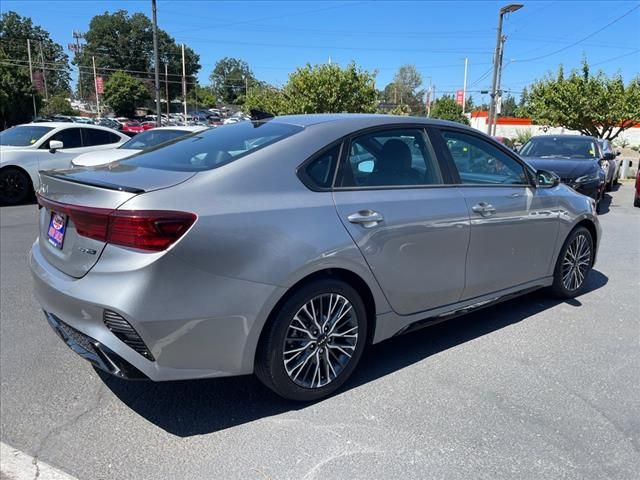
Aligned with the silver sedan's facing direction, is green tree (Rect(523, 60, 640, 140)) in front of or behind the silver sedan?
in front

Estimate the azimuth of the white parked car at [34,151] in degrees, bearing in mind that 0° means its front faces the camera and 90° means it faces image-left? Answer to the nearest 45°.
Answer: approximately 45°

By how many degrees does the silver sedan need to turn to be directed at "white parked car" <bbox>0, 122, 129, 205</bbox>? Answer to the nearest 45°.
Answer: approximately 90° to its left

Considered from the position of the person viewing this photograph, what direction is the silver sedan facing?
facing away from the viewer and to the right of the viewer

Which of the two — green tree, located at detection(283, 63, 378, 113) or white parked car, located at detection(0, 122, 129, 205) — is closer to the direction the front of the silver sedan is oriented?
the green tree

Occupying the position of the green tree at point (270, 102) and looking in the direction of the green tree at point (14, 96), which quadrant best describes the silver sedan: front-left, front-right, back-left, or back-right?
back-left

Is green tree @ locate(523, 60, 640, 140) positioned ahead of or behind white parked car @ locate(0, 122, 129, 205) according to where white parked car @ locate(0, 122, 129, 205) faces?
behind

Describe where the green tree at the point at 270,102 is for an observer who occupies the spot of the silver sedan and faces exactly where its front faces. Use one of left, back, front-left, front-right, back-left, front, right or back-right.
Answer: front-left

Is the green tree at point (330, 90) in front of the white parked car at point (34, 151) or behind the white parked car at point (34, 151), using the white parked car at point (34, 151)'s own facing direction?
behind
